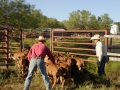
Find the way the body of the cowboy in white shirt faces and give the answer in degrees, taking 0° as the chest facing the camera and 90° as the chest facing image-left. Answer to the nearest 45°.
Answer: approximately 90°

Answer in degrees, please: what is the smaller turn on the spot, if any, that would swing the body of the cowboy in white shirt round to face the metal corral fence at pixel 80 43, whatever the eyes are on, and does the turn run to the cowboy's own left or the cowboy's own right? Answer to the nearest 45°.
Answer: approximately 90° to the cowboy's own right

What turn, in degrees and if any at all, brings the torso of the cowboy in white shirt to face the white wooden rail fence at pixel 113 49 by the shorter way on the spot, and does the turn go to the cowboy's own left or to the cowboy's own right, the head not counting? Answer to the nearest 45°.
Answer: approximately 90° to the cowboy's own right
